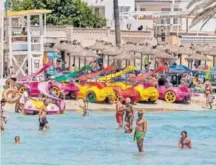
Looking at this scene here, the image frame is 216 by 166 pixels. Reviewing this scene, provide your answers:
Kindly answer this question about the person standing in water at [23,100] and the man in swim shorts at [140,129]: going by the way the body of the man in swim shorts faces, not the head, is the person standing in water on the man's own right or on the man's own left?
on the man's own right

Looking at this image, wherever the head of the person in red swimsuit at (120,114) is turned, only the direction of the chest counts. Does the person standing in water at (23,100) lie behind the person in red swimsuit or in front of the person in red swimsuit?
behind

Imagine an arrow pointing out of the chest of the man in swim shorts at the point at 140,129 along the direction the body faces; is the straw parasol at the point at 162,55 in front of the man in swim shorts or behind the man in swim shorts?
behind
